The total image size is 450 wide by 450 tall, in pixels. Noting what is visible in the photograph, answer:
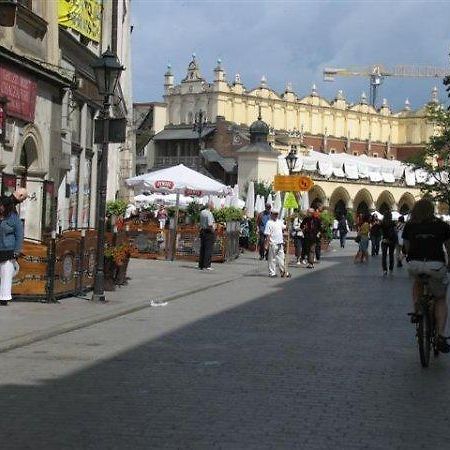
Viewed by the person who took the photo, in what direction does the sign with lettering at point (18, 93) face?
facing the viewer and to the right of the viewer

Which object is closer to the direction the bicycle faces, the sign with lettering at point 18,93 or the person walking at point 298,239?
the person walking

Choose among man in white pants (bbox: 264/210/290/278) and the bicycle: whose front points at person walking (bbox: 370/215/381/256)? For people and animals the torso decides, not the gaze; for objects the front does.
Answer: the bicycle

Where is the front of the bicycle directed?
away from the camera

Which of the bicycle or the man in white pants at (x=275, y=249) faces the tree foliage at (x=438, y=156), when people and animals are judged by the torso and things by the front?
the bicycle

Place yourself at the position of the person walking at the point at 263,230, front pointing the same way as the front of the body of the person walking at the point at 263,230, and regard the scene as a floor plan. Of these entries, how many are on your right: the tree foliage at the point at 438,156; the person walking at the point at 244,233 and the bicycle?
1

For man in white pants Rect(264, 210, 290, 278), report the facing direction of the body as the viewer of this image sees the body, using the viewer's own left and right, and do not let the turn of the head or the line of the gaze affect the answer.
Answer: facing the viewer

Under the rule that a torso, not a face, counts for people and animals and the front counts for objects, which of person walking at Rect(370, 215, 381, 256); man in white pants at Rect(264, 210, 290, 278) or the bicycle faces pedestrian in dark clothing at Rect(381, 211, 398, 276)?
the bicycle

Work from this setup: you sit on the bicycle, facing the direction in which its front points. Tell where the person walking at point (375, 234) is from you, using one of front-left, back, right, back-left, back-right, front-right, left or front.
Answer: front
